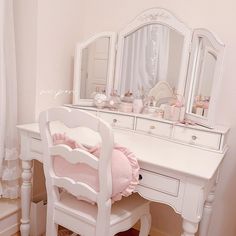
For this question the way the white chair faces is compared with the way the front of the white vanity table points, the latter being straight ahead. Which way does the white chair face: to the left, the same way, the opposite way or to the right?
the opposite way

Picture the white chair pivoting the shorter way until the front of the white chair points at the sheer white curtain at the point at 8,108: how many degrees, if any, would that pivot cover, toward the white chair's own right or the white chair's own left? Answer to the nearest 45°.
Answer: approximately 90° to the white chair's own left

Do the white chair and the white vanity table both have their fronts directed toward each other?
yes

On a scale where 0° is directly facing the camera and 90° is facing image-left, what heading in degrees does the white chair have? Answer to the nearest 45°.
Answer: approximately 225°
